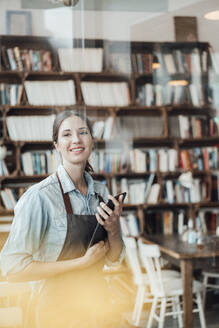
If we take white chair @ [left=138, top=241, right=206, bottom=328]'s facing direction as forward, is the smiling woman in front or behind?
behind

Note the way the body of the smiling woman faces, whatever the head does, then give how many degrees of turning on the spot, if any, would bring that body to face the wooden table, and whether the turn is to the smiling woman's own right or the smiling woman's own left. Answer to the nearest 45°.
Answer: approximately 90° to the smiling woman's own left

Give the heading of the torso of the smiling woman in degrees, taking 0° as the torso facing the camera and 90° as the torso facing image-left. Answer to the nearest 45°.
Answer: approximately 315°

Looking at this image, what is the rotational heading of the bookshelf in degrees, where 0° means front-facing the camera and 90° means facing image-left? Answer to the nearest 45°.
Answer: approximately 0°

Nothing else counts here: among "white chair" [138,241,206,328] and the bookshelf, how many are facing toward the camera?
1

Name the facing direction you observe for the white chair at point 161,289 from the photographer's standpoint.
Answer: facing away from the viewer and to the right of the viewer
